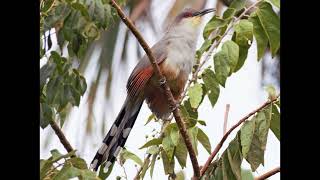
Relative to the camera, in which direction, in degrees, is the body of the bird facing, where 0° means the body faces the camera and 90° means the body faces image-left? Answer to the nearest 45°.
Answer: approximately 270°

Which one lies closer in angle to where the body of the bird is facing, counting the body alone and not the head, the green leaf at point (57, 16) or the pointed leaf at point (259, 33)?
the pointed leaf

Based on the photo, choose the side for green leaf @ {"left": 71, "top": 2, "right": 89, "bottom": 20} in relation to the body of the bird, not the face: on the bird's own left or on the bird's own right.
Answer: on the bird's own right

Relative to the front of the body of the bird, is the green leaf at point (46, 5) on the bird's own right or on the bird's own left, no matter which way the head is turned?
on the bird's own right
